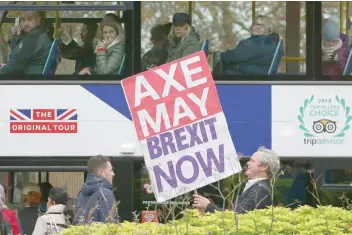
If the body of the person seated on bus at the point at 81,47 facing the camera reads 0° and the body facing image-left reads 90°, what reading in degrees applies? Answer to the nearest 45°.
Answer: approximately 90°

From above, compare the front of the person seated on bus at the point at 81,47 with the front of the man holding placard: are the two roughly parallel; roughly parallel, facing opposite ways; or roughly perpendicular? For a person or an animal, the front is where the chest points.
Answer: roughly parallel

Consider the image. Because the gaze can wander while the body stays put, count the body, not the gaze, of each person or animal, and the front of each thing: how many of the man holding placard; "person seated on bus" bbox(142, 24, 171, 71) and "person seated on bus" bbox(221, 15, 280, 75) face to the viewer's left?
3

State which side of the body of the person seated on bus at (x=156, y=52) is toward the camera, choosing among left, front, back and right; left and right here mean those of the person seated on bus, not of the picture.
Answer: left

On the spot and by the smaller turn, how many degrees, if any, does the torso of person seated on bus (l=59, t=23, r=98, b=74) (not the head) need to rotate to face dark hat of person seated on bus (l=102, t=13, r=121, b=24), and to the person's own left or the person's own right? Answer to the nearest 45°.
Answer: approximately 180°

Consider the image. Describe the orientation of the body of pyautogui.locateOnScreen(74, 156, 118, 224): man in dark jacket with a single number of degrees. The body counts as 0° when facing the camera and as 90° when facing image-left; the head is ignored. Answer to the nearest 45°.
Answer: approximately 225°

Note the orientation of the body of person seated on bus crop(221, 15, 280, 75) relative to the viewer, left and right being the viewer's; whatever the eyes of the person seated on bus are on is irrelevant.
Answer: facing to the left of the viewer

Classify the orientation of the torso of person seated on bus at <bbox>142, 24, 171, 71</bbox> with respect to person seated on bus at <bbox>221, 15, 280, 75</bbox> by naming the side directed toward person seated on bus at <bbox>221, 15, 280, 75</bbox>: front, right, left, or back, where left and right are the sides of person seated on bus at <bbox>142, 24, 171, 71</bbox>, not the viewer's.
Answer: back

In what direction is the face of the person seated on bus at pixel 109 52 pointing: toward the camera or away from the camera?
toward the camera

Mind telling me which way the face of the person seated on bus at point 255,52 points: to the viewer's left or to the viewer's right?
to the viewer's left

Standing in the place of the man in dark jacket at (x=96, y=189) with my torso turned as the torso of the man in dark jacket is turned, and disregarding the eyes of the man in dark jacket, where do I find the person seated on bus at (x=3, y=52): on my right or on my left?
on my left

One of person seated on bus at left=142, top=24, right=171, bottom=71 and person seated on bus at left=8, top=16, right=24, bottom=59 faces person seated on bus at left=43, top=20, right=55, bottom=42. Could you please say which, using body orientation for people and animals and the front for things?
person seated on bus at left=142, top=24, right=171, bottom=71

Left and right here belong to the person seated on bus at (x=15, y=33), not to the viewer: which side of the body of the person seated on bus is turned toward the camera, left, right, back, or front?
left

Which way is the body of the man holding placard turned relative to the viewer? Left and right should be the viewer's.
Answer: facing to the left of the viewer

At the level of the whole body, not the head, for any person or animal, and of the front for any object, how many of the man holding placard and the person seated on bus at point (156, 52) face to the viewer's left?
2

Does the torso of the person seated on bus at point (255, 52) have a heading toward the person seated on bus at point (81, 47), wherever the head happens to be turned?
yes

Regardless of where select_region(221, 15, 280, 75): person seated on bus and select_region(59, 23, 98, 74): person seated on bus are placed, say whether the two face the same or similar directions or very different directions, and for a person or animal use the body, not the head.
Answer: same or similar directions
